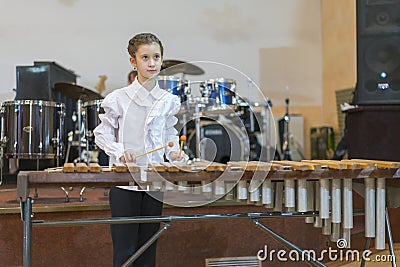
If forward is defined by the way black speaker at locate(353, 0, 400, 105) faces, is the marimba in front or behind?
in front

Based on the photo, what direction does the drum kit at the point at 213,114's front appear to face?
toward the camera

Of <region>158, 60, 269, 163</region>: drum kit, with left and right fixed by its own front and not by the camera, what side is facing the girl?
front

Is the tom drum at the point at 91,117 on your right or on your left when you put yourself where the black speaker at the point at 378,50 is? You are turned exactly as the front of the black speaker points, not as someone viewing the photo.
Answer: on your right

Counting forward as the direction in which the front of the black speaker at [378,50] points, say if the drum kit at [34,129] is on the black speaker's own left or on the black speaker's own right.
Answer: on the black speaker's own right

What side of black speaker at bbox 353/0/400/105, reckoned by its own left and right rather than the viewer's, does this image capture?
front
